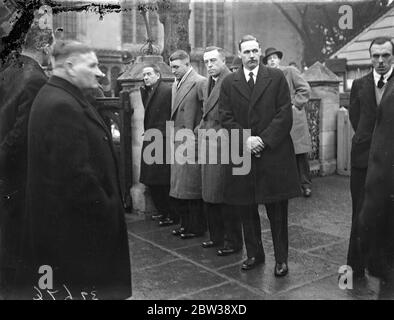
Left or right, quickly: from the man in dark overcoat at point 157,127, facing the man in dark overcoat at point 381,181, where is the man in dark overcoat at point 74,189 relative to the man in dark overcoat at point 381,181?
right

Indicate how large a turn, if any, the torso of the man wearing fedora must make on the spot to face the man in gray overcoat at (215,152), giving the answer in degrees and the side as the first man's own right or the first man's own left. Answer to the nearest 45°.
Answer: approximately 45° to the first man's own left

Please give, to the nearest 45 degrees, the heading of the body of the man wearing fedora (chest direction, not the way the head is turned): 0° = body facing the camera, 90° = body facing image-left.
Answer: approximately 45°

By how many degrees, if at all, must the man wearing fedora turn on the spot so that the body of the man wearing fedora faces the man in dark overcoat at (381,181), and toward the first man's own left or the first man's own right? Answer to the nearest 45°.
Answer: approximately 45° to the first man's own left

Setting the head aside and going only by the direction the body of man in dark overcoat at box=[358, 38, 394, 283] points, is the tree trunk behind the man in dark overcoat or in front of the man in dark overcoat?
behind

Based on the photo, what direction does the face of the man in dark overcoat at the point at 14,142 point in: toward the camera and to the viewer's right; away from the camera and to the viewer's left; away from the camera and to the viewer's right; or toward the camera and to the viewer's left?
away from the camera and to the viewer's right
